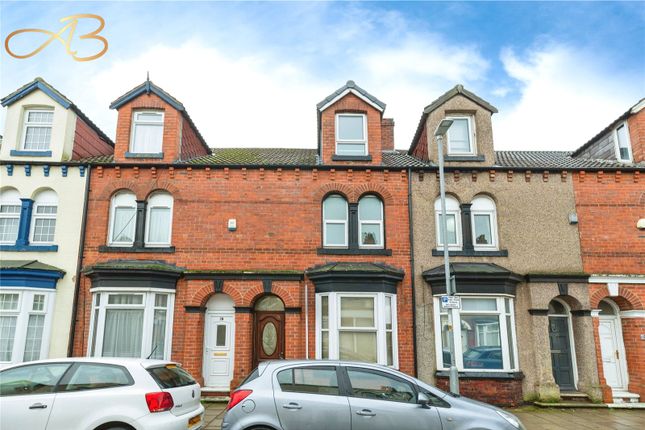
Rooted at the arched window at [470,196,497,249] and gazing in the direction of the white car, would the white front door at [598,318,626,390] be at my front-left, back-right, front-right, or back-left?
back-left

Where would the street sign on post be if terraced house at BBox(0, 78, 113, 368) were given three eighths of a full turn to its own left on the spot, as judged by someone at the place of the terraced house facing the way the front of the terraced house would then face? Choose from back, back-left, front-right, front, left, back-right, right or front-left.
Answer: right

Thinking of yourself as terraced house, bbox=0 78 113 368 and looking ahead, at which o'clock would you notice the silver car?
The silver car is roughly at 11 o'clock from the terraced house.

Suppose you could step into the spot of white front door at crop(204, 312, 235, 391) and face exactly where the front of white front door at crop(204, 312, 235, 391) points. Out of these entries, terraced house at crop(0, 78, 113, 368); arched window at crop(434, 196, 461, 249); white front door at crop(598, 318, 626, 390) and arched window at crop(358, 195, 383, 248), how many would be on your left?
3

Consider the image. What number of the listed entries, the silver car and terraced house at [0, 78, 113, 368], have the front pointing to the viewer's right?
1

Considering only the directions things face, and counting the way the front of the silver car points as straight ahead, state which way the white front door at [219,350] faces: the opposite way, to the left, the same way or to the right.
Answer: to the right

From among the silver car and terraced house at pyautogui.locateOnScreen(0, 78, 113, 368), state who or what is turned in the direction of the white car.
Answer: the terraced house

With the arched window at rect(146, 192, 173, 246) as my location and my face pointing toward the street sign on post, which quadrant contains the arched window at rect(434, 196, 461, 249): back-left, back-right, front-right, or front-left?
front-left

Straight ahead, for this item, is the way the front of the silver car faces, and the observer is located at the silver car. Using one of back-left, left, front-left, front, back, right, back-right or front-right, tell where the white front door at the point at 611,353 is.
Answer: front-left

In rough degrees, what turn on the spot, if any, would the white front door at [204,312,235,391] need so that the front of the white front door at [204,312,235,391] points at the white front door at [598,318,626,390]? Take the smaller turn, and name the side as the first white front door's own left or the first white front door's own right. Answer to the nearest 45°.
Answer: approximately 90° to the first white front door's own left

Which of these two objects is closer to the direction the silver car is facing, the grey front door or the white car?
the grey front door

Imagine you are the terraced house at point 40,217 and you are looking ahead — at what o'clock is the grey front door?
The grey front door is roughly at 10 o'clock from the terraced house.

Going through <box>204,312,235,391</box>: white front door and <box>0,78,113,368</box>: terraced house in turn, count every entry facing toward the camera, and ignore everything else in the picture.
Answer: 2

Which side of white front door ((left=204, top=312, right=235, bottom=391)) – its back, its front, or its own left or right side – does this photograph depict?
front

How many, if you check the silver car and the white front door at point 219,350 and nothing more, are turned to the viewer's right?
1

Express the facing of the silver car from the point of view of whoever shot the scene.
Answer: facing to the right of the viewer

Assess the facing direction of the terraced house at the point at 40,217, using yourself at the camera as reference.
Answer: facing the viewer
